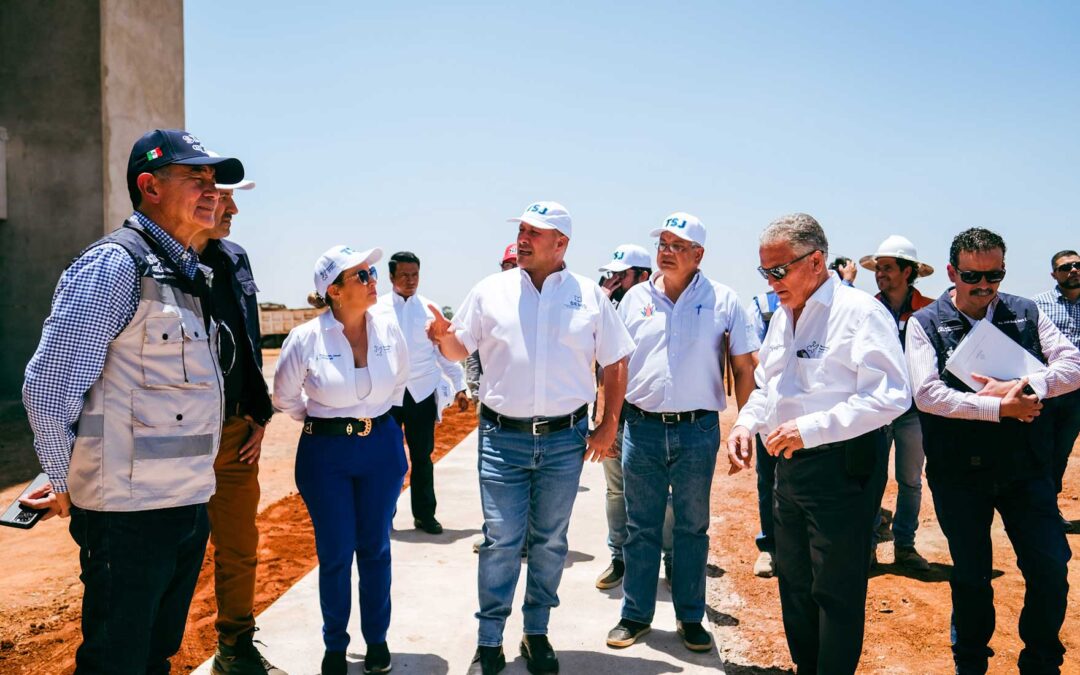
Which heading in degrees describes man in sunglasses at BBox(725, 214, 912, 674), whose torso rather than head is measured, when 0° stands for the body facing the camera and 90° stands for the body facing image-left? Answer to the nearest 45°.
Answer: approximately 45°

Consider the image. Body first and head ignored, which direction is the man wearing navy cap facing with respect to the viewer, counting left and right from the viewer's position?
facing the viewer and to the right of the viewer

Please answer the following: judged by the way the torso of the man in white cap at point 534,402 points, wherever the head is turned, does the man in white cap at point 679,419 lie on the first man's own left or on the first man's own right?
on the first man's own left

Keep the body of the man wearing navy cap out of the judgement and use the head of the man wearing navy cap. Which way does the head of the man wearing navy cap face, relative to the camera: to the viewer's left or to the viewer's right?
to the viewer's right

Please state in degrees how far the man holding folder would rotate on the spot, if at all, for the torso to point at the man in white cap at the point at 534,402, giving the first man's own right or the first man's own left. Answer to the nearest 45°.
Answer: approximately 90° to the first man's own right

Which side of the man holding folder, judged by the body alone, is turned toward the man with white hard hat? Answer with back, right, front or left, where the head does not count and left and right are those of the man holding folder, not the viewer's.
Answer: back

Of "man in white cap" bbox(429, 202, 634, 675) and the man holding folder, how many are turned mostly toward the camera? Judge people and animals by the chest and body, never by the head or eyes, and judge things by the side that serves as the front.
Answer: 2

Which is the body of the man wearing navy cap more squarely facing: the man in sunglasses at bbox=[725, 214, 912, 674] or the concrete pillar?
the man in sunglasses

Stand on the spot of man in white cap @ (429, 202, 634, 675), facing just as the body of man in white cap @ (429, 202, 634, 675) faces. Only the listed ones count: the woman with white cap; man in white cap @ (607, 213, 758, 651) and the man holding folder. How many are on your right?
1

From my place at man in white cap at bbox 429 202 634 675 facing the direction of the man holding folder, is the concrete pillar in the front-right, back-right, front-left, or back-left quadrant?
back-left

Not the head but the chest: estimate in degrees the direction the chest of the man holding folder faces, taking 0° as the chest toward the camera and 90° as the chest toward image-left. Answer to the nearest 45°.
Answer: approximately 0°
